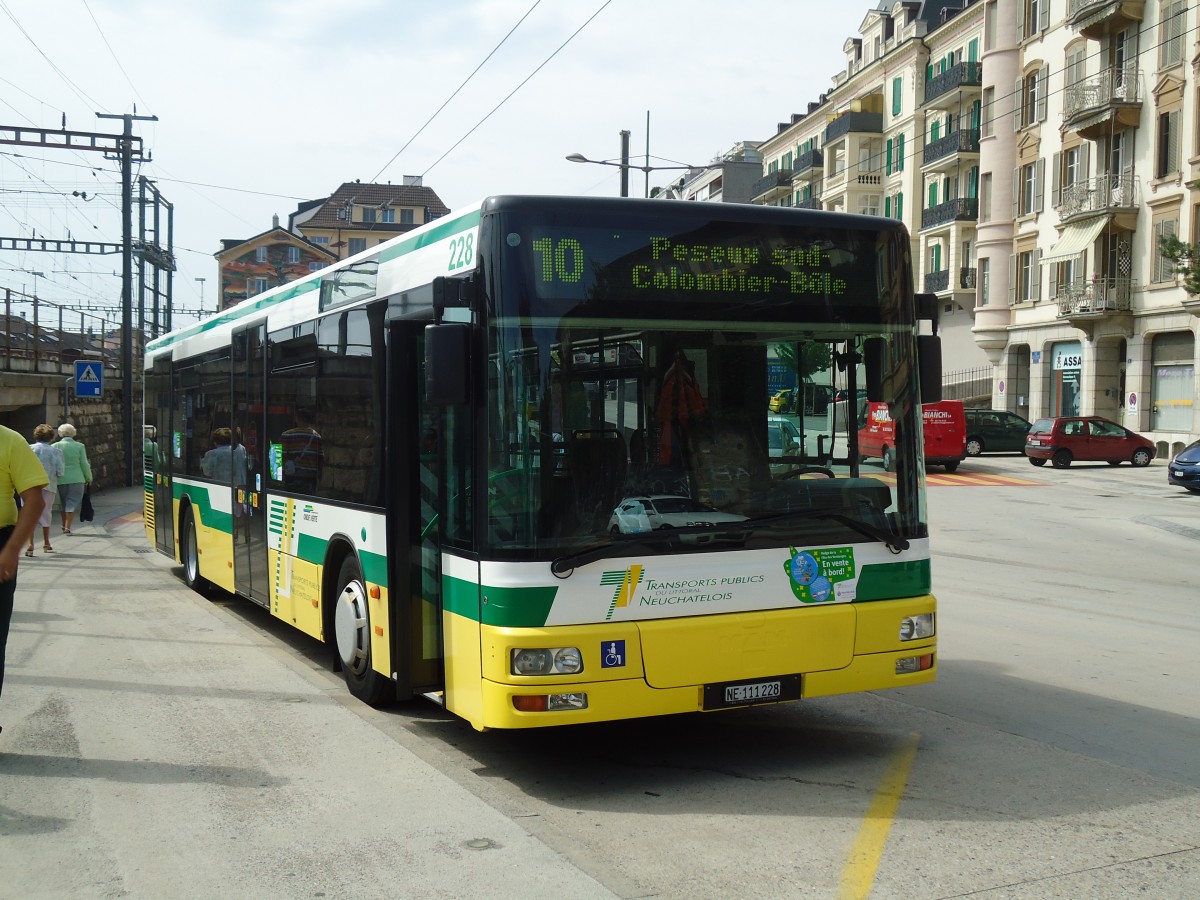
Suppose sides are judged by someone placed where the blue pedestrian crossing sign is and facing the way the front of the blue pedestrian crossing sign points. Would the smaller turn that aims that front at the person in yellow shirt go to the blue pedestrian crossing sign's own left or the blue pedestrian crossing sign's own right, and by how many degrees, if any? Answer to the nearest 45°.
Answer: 0° — it already faces them

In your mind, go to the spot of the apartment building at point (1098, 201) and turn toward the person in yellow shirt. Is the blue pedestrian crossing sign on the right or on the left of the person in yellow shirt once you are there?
right

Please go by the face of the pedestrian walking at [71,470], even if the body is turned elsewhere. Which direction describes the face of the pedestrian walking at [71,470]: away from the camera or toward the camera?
away from the camera

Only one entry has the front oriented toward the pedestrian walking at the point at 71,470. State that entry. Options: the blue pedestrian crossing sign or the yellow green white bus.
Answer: the blue pedestrian crossing sign

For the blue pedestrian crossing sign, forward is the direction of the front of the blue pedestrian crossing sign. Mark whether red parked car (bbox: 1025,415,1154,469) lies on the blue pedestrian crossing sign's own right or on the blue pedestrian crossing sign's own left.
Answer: on the blue pedestrian crossing sign's own left

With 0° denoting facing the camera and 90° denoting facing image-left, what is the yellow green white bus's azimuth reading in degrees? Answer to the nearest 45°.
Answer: approximately 315°

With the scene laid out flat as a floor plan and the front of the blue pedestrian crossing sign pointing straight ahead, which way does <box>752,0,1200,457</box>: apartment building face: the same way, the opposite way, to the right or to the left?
to the right

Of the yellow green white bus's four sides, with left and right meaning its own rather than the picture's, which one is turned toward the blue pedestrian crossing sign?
back

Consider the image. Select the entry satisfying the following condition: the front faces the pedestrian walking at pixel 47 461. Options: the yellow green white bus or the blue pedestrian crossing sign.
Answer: the blue pedestrian crossing sign

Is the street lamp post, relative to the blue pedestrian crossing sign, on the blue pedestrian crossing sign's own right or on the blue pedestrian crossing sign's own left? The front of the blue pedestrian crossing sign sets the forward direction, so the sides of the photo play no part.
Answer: on the blue pedestrian crossing sign's own left

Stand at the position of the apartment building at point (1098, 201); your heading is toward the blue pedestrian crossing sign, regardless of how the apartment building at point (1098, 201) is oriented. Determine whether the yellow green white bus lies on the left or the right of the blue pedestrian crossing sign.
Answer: left
